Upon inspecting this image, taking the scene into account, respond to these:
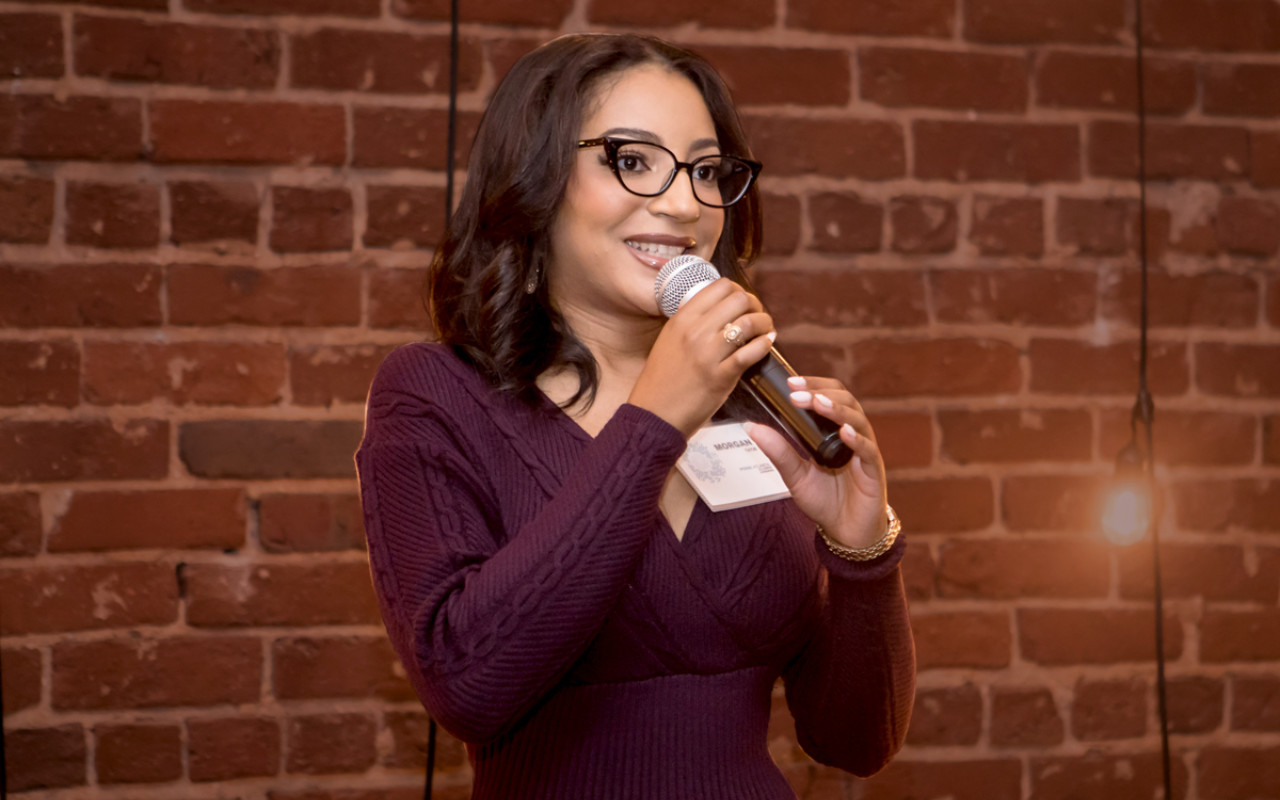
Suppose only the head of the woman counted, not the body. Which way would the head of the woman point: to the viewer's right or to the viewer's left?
to the viewer's right

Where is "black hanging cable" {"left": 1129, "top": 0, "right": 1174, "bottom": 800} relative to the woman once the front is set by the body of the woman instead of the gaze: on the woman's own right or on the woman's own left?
on the woman's own left

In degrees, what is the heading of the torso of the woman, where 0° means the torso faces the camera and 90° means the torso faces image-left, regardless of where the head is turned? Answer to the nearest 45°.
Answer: approximately 315°

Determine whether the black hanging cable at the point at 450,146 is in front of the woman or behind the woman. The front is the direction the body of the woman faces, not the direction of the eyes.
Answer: behind
